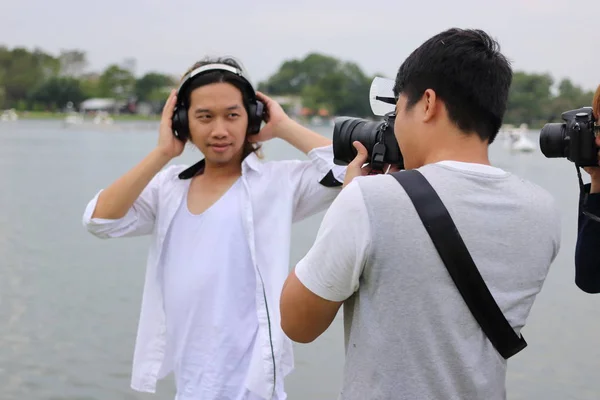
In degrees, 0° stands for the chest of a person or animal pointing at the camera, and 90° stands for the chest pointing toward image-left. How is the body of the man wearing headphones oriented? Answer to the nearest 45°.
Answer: approximately 0°

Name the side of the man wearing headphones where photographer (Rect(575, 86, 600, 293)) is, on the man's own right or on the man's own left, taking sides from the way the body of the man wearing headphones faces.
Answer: on the man's own left

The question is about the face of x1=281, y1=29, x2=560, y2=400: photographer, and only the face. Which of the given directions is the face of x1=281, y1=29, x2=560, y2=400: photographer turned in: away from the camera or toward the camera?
away from the camera

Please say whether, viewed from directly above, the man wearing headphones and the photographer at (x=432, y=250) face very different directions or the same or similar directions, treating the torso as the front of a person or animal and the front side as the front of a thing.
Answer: very different directions

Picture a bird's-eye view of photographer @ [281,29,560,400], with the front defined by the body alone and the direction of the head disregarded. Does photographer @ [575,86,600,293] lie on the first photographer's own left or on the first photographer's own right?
on the first photographer's own right

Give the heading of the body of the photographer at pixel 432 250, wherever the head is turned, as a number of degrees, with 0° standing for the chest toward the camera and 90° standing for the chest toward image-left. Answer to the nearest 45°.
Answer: approximately 135°

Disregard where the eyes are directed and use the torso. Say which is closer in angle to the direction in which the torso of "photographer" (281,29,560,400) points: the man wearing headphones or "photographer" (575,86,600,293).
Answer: the man wearing headphones

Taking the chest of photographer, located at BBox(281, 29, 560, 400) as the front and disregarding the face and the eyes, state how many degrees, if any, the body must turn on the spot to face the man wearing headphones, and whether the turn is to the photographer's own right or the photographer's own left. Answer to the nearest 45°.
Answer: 0° — they already face them

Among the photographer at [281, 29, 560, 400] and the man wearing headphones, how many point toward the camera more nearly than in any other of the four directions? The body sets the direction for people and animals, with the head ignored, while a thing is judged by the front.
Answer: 1

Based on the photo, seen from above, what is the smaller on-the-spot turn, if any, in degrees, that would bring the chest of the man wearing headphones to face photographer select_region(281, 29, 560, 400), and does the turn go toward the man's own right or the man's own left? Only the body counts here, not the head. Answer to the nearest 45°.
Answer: approximately 45° to the man's own left
